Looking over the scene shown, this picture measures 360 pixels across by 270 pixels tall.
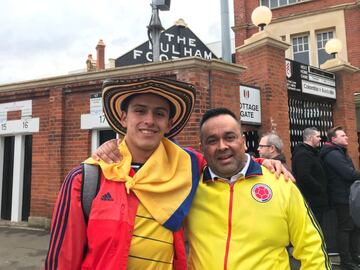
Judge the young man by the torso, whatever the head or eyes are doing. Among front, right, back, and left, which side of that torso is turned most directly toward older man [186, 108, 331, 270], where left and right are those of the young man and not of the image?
left

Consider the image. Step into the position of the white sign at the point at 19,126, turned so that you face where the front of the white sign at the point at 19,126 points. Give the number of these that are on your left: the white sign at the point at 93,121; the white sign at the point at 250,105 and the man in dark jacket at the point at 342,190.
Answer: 3

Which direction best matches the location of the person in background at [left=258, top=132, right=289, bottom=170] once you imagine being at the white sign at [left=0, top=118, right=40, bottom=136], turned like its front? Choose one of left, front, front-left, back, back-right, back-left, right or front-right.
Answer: left

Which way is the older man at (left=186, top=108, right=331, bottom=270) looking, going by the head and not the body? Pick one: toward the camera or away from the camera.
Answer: toward the camera

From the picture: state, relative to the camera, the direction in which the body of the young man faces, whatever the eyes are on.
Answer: toward the camera

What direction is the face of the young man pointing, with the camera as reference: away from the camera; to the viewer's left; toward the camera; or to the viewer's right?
toward the camera
